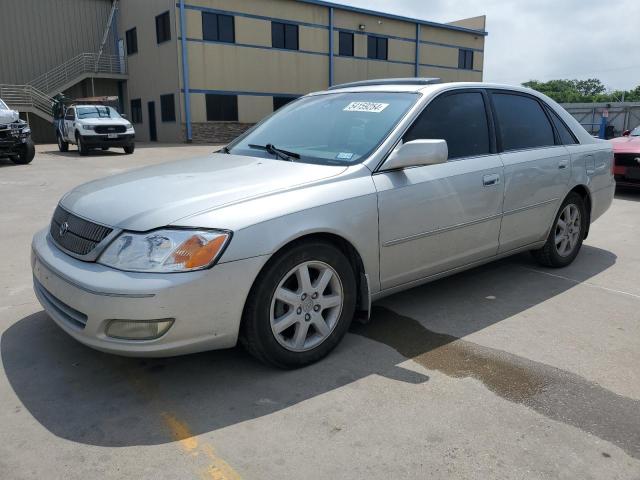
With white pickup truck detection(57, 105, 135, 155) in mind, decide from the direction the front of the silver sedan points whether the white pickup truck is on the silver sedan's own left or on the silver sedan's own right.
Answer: on the silver sedan's own right

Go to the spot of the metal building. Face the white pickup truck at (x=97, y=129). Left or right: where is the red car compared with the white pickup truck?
left

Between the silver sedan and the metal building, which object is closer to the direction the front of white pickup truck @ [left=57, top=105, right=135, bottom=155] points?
the silver sedan

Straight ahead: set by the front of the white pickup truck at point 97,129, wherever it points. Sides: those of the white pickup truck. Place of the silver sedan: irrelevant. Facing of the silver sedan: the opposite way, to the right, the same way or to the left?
to the right

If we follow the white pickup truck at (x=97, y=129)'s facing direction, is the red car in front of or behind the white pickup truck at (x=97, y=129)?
in front

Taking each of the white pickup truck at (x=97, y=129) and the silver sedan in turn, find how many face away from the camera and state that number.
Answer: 0

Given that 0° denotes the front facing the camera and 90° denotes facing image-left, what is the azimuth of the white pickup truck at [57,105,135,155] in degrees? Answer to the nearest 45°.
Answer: approximately 315°

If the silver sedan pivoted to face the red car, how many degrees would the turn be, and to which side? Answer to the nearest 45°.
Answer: approximately 180°

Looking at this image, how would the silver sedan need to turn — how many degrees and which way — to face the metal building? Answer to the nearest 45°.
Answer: approximately 135° to its right
